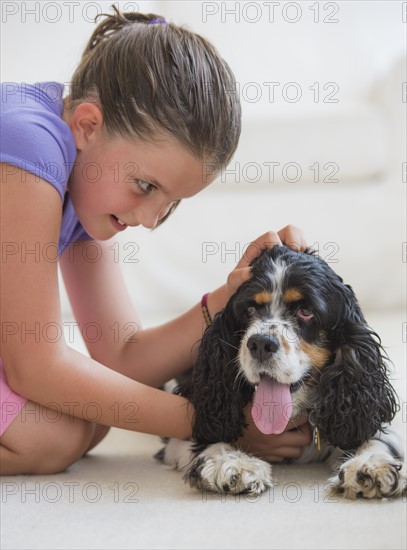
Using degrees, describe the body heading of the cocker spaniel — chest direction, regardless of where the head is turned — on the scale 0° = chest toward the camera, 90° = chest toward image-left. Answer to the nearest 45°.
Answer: approximately 0°

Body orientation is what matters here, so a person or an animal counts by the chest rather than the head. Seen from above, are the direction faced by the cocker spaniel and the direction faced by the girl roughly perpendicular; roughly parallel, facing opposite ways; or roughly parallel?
roughly perpendicular

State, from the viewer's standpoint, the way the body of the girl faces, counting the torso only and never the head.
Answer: to the viewer's right

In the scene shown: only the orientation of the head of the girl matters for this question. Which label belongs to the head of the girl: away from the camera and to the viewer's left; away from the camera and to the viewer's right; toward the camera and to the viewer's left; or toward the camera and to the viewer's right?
toward the camera and to the viewer's right

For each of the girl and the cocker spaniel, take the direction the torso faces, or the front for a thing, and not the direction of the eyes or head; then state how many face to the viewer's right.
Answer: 1
